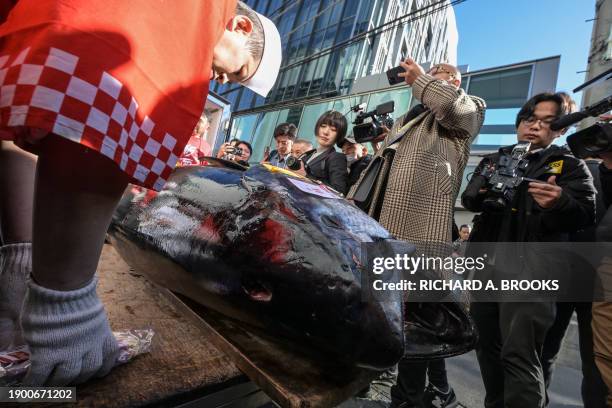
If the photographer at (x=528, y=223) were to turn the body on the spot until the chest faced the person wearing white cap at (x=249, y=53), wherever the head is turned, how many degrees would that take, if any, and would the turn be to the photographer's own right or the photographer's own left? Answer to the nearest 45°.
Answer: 0° — they already face them

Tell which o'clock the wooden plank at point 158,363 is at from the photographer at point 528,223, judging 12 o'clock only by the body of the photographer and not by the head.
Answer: The wooden plank is roughly at 11 o'clock from the photographer.

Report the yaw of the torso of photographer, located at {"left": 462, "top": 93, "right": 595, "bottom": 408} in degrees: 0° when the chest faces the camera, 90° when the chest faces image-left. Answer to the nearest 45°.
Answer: approximately 45°

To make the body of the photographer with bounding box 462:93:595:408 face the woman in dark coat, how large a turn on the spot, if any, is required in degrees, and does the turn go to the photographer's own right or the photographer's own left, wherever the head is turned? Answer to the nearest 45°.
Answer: approximately 45° to the photographer's own right

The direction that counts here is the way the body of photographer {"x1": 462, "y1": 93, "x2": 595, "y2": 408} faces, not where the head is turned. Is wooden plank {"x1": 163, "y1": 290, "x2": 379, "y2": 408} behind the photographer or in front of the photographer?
in front

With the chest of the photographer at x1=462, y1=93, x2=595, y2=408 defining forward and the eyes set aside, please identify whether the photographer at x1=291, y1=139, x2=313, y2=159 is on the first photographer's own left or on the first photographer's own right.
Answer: on the first photographer's own right

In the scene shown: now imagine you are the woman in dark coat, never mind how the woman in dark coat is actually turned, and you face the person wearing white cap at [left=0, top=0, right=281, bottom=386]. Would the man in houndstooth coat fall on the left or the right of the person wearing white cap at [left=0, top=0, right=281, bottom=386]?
left

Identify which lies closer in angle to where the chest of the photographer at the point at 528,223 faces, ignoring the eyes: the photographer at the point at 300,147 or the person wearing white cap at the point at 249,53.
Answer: the person wearing white cap
